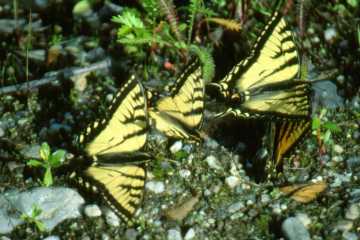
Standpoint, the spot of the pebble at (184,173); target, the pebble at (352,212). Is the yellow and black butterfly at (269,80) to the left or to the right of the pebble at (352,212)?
left

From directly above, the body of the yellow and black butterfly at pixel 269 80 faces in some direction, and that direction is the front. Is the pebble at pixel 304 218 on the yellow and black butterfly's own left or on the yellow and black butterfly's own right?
on the yellow and black butterfly's own right
